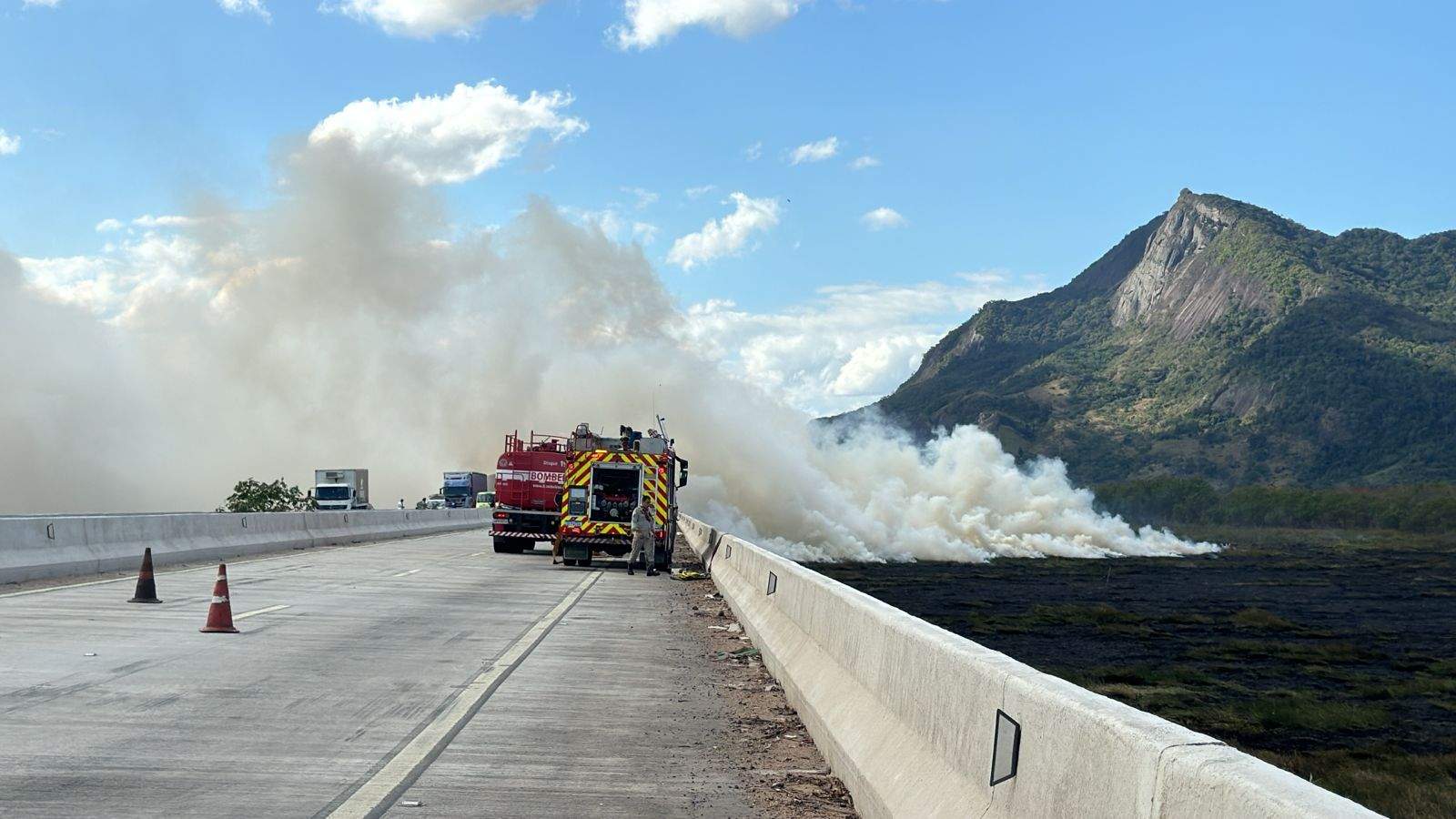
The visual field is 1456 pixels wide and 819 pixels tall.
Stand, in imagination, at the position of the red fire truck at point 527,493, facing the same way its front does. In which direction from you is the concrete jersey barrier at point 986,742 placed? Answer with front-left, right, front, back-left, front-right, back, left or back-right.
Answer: back

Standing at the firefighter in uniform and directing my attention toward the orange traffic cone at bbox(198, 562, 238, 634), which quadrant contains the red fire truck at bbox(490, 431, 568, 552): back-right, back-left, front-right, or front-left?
back-right

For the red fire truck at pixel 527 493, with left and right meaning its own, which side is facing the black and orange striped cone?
back

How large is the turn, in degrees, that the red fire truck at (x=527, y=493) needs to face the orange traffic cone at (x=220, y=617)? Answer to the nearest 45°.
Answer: approximately 180°

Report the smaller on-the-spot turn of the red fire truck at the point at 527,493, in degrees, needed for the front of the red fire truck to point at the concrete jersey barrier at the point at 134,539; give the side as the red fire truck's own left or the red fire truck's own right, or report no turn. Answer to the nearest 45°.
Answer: approximately 135° to the red fire truck's own left

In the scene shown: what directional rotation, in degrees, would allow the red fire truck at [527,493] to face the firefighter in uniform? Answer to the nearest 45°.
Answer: approximately 180°

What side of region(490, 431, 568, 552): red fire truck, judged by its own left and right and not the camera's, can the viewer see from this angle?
back

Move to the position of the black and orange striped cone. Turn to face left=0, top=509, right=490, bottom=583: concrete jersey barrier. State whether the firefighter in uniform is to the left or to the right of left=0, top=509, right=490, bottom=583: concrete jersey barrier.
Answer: right
